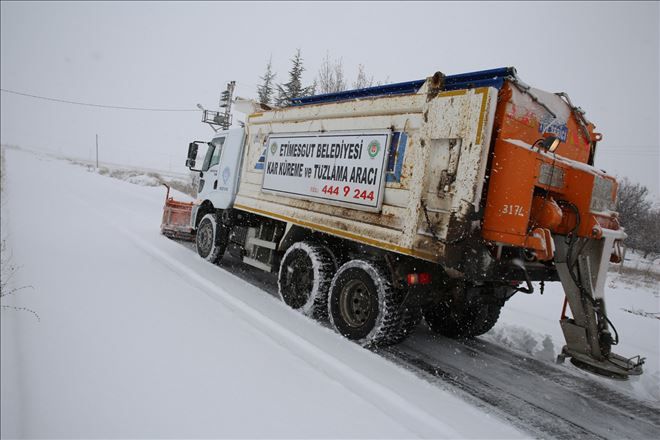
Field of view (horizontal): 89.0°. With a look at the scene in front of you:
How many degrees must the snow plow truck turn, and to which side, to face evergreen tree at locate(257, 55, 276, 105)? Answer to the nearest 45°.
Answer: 0° — it already faces it

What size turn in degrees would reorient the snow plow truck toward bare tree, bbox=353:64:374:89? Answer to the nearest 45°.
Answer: approximately 45° to its right

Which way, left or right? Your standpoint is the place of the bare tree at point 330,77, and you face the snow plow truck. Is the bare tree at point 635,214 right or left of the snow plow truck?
left

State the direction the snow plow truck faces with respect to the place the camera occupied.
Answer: facing away from the viewer and to the left of the viewer

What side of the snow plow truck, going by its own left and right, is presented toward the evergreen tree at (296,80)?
front

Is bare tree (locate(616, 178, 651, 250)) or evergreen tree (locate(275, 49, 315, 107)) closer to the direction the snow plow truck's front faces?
the evergreen tree

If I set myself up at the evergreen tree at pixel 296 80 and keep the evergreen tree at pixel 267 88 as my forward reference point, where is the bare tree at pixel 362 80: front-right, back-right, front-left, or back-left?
back-right

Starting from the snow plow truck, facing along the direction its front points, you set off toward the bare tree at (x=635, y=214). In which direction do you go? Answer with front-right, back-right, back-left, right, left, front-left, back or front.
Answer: right

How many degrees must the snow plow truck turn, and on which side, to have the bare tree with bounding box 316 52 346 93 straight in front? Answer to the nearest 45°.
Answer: approximately 45° to its right

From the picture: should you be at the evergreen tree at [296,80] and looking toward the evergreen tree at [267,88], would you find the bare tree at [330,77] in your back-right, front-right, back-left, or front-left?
back-right
